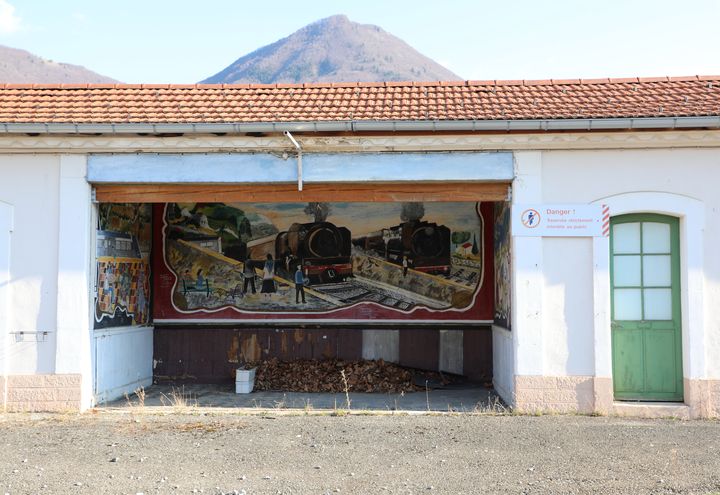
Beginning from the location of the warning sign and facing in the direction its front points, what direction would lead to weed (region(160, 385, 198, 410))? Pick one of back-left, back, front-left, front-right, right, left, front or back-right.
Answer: right

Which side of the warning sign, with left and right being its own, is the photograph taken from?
front
